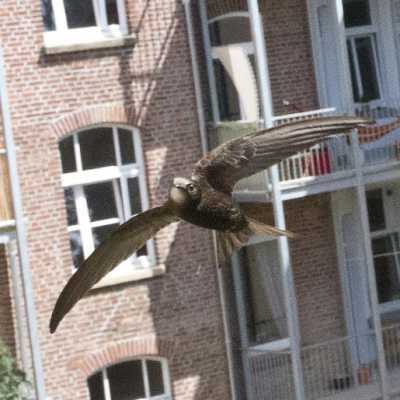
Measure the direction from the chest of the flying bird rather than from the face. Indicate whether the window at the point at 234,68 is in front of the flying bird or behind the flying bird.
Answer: behind

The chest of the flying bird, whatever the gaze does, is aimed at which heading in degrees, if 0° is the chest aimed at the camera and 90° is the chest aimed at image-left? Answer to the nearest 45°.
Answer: approximately 45°

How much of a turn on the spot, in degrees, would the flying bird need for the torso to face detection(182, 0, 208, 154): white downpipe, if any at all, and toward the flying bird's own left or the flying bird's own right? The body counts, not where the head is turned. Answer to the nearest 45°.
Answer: approximately 135° to the flying bird's own right

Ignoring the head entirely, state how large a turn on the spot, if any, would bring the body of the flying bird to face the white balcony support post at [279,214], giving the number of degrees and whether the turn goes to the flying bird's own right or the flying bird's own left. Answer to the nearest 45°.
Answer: approximately 135° to the flying bird's own right

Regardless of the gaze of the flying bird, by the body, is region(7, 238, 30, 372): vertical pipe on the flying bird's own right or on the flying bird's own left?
on the flying bird's own right

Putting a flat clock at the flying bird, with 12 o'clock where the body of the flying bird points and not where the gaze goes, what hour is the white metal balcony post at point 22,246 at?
The white metal balcony post is roughly at 4 o'clock from the flying bird.

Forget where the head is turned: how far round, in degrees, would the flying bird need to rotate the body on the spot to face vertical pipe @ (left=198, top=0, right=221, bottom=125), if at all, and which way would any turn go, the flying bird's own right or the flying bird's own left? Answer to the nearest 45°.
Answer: approximately 135° to the flying bird's own right
